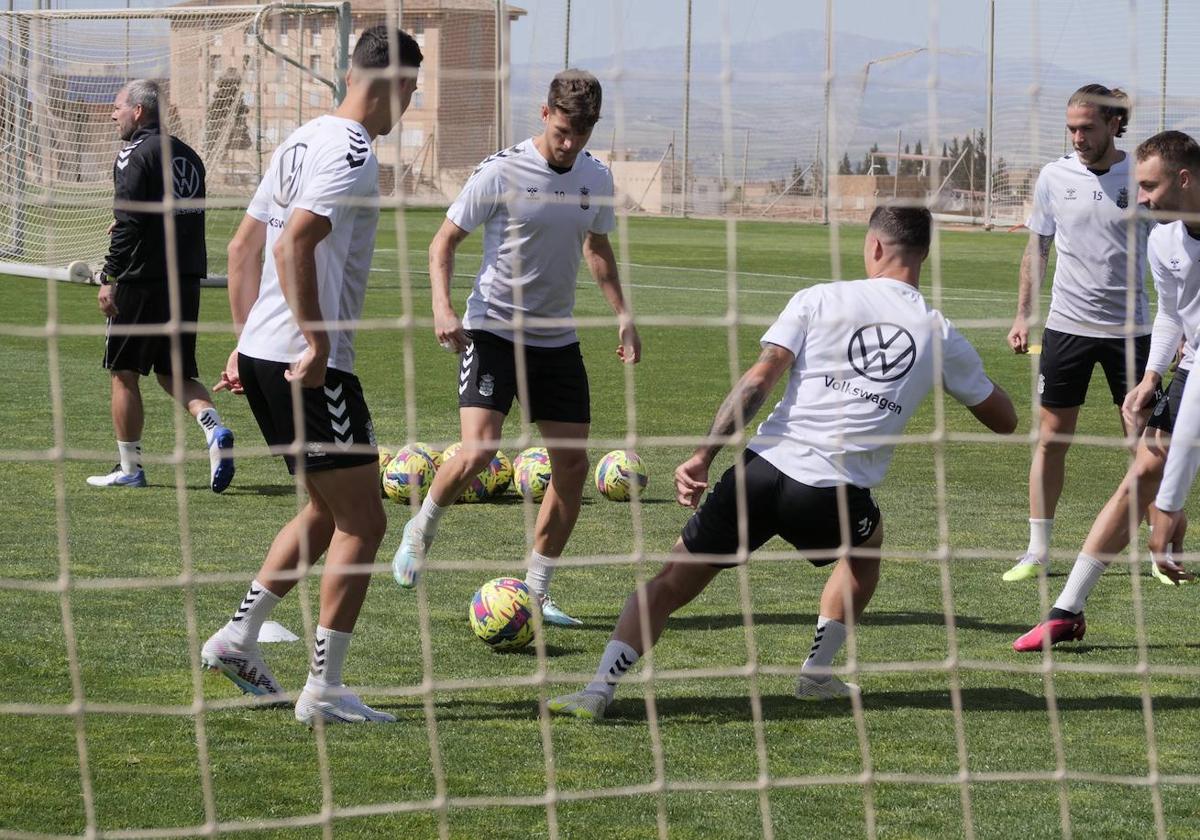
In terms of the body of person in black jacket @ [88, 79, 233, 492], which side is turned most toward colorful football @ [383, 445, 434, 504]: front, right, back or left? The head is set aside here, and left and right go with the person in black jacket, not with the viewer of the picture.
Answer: back

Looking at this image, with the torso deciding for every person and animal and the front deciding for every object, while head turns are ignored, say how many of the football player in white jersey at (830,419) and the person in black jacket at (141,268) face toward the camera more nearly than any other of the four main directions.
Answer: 0

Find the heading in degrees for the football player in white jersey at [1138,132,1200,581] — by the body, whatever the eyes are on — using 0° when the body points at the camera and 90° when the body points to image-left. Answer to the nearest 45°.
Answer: approximately 45°

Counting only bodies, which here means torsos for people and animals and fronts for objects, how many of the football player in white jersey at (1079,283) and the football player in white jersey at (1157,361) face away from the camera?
0

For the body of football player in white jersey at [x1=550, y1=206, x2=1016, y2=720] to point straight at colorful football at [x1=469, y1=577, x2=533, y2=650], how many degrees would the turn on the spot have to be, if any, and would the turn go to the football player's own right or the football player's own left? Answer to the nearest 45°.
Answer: approximately 45° to the football player's own left

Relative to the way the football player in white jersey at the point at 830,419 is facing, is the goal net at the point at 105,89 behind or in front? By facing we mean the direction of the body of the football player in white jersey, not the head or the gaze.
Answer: in front

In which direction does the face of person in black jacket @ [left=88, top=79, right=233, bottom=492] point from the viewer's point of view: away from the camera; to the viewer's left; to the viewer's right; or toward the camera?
to the viewer's left

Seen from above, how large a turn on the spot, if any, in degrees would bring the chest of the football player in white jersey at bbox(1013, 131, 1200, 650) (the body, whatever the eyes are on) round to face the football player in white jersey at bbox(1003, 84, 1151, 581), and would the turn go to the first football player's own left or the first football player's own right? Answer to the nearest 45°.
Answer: approximately 135° to the first football player's own right

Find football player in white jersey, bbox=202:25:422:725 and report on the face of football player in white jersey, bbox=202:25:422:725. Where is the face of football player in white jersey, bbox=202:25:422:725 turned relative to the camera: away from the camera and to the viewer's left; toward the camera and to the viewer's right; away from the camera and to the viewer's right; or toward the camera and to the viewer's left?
away from the camera and to the viewer's right

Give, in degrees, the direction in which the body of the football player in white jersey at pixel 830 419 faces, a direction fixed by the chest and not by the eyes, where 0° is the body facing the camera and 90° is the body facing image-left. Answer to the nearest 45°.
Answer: approximately 180°

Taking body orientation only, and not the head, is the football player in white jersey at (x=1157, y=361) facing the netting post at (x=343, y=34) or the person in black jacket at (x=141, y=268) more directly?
the person in black jacket

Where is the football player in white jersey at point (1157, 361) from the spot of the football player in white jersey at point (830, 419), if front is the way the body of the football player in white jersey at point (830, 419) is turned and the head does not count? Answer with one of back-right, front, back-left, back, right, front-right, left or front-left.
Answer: front-right

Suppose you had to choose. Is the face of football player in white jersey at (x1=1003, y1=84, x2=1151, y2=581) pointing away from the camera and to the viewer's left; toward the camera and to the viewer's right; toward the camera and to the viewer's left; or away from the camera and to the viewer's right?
toward the camera and to the viewer's left

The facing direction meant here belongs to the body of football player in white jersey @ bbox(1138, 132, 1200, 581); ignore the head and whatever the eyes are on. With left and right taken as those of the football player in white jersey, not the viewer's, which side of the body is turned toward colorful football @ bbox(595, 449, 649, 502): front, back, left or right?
right
